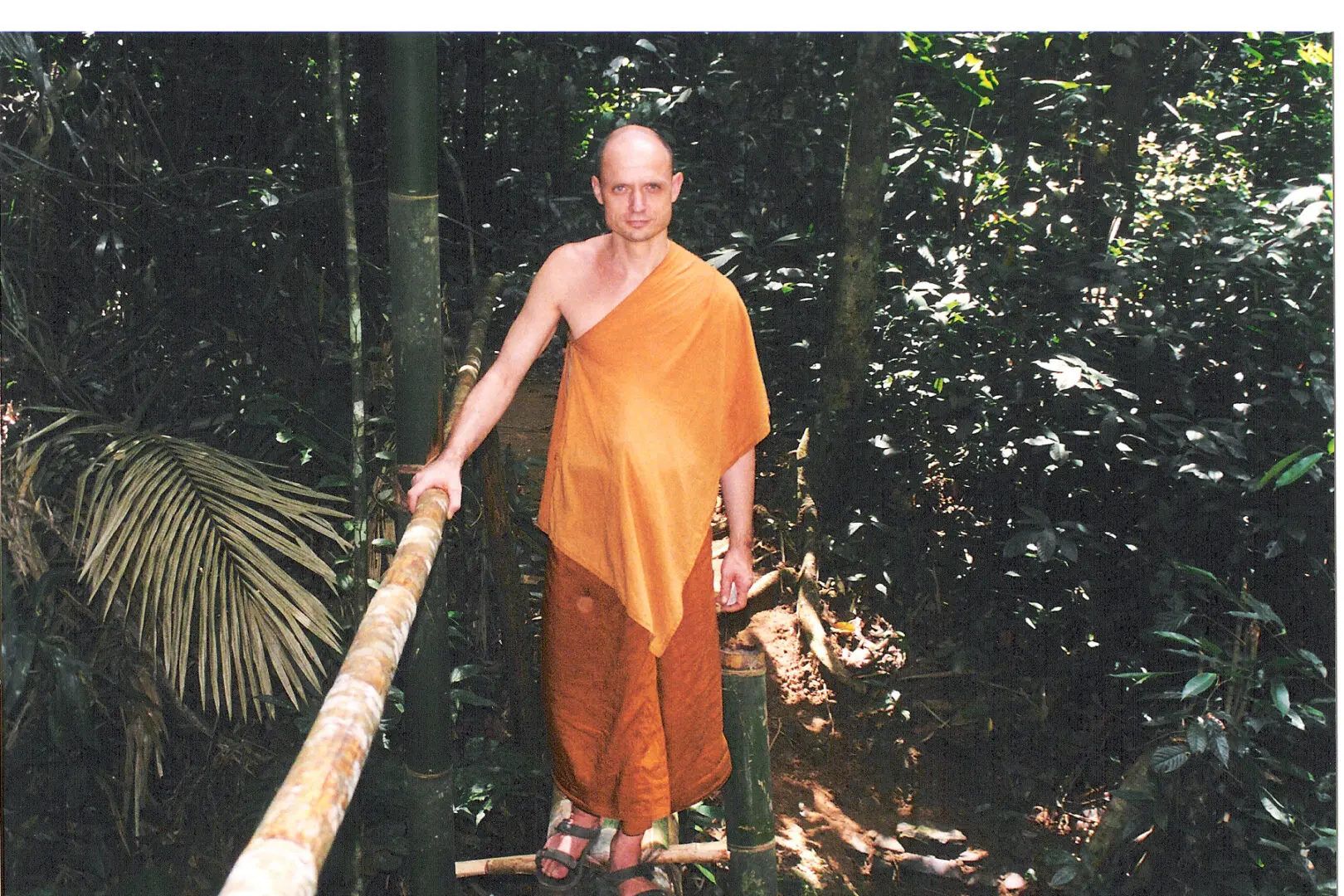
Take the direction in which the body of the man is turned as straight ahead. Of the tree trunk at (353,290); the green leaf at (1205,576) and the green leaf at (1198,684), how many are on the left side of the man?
2

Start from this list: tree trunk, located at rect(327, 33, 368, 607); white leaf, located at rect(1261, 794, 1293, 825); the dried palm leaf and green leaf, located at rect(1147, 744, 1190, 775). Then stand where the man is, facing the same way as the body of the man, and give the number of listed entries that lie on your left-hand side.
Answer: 2

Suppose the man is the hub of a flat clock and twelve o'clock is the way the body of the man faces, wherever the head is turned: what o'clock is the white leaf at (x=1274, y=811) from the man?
The white leaf is roughly at 9 o'clock from the man.

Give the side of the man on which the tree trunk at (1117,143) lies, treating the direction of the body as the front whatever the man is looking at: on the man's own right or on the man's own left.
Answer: on the man's own left

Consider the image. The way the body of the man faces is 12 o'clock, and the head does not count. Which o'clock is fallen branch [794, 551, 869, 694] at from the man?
The fallen branch is roughly at 7 o'clock from the man.

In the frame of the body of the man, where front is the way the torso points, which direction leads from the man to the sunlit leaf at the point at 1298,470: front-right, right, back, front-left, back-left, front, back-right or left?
left

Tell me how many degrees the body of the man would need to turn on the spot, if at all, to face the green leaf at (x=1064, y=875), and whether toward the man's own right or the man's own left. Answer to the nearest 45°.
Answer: approximately 90° to the man's own left

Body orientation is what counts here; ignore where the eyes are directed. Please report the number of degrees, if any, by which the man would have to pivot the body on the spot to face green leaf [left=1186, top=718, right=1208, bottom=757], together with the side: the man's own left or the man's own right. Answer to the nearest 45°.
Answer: approximately 90° to the man's own left

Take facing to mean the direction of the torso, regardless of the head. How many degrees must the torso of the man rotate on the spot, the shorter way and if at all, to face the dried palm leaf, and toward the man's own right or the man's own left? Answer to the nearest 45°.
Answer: approximately 90° to the man's own right

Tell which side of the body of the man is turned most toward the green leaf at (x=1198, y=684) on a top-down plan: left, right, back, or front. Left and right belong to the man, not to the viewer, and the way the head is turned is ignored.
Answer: left

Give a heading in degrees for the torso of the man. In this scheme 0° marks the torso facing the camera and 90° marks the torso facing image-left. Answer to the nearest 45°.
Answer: approximately 0°

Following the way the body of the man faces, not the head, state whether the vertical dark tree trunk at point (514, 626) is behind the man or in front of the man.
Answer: behind
